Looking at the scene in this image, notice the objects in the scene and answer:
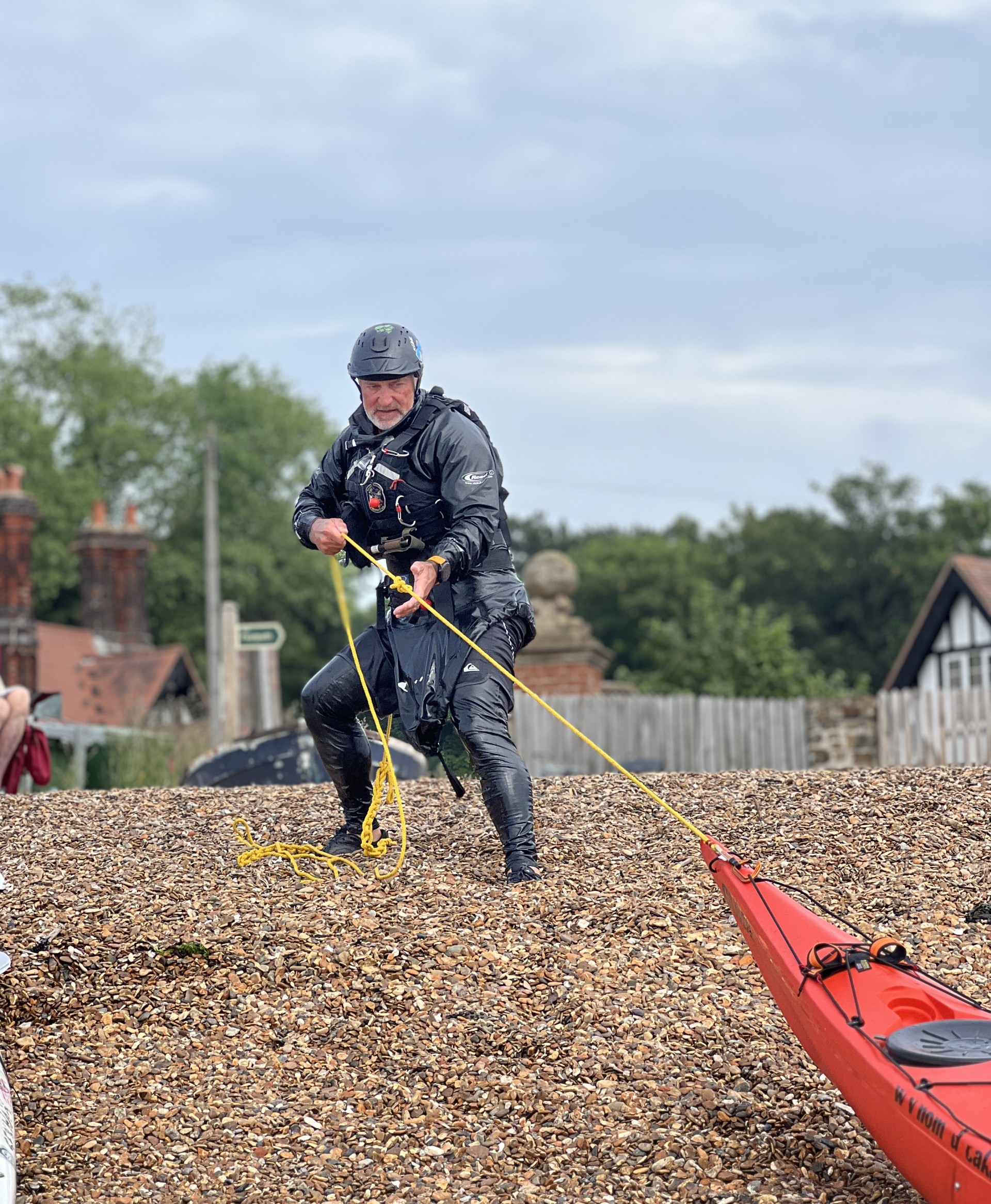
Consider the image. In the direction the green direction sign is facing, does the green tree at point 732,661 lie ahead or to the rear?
to the rear

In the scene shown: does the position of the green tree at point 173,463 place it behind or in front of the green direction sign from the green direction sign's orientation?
behind

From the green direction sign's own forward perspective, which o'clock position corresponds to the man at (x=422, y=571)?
The man is roughly at 12 o'clock from the green direction sign.

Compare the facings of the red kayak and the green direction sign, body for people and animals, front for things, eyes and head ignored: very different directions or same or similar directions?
very different directions

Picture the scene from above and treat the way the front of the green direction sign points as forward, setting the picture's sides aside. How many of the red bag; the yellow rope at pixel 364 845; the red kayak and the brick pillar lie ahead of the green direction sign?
3

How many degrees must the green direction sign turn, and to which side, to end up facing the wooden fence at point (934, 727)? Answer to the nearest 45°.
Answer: approximately 90° to its left

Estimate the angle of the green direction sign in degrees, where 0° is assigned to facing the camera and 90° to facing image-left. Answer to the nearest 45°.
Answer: approximately 0°

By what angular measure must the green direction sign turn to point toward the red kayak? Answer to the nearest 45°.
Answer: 0° — it already faces it

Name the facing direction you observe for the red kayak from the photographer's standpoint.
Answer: facing away from the viewer and to the left of the viewer

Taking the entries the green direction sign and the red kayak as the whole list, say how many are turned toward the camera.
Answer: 1
